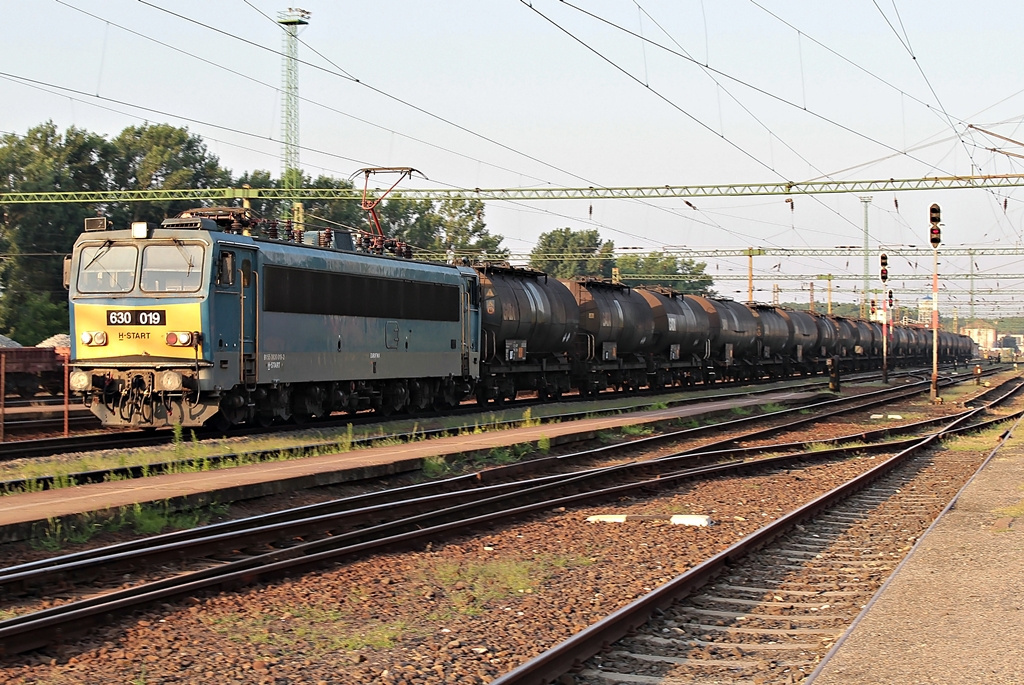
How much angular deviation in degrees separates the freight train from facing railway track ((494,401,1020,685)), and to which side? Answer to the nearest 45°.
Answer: approximately 90° to its left

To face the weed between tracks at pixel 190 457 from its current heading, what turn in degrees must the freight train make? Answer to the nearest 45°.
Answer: approximately 45° to its left

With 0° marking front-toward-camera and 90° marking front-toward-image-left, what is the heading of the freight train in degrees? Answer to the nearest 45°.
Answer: approximately 45°

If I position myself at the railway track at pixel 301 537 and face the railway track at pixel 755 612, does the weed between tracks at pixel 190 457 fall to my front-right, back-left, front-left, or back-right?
back-left

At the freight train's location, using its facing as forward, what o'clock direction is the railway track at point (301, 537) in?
The railway track is roughly at 10 o'clock from the freight train.
